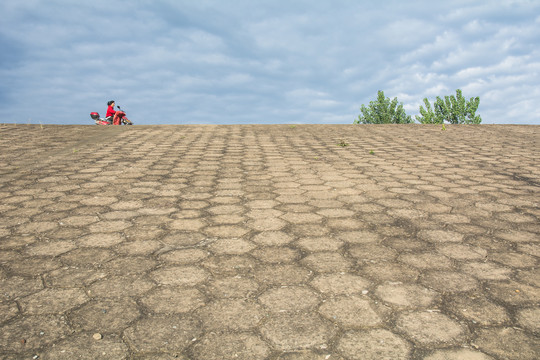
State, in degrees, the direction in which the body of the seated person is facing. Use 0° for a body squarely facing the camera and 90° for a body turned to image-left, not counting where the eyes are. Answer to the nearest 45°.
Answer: approximately 270°

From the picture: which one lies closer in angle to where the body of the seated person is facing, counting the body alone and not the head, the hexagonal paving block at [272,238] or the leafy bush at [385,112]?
the leafy bush

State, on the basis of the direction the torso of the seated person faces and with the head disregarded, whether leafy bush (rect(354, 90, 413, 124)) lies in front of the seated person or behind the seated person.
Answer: in front

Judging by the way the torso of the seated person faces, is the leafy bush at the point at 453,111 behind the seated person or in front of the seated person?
in front

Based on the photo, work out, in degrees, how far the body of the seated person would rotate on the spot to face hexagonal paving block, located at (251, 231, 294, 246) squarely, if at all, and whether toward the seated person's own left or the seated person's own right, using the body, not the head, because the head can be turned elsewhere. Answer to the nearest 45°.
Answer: approximately 90° to the seated person's own right

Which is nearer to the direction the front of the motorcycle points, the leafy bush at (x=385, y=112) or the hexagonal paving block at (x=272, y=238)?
the leafy bush

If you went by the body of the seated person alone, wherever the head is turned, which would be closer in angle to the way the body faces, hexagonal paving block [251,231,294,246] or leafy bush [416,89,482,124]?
the leafy bush

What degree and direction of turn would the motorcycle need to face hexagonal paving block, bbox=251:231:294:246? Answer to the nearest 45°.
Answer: approximately 90° to its right

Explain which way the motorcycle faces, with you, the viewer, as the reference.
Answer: facing to the right of the viewer
